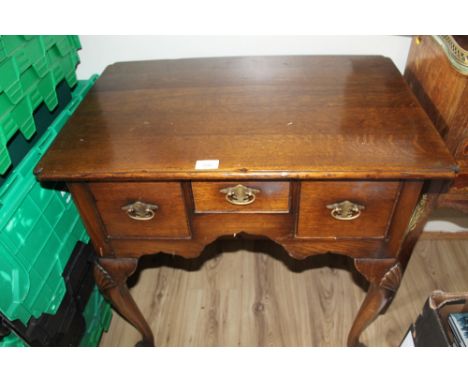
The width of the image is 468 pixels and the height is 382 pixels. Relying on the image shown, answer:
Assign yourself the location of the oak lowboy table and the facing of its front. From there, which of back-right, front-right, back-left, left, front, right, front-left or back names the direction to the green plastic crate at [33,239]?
right

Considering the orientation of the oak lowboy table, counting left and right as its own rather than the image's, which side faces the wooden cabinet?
left

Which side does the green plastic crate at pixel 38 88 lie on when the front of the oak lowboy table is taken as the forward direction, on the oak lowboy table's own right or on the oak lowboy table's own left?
on the oak lowboy table's own right

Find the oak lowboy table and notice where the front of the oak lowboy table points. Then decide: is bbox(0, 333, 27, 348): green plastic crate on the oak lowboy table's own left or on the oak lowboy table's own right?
on the oak lowboy table's own right

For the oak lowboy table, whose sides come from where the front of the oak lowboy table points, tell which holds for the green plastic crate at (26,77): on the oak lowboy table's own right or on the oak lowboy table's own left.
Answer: on the oak lowboy table's own right

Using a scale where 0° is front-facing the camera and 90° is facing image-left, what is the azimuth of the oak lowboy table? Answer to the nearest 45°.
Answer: approximately 0°

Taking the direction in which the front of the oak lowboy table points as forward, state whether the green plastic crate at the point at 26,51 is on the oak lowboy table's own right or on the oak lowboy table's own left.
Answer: on the oak lowboy table's own right
